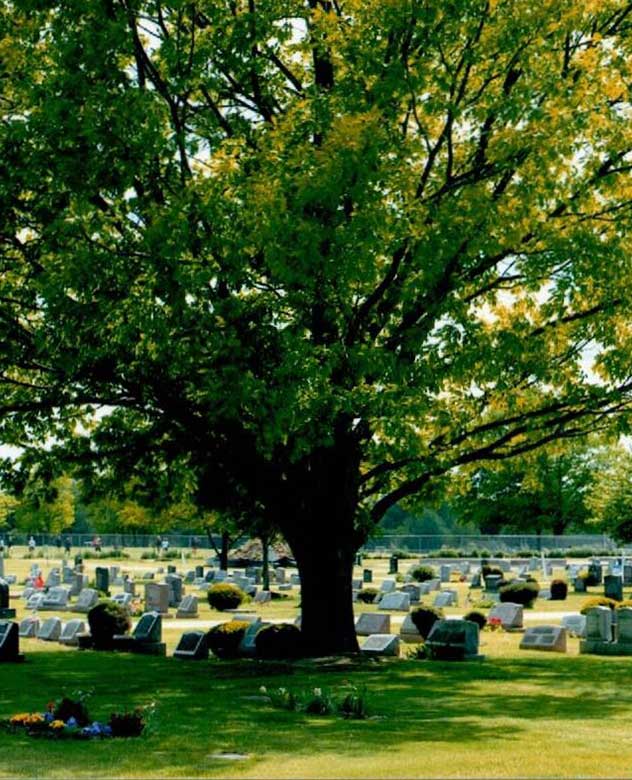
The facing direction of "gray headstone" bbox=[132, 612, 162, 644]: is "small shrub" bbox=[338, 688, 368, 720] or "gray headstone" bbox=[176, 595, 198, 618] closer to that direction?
the small shrub

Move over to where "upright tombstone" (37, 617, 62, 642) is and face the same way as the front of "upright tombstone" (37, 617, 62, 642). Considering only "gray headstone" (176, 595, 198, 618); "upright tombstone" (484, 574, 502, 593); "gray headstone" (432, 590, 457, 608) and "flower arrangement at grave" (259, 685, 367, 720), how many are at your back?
3

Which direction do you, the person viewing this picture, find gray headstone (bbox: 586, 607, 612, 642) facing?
facing the viewer and to the left of the viewer

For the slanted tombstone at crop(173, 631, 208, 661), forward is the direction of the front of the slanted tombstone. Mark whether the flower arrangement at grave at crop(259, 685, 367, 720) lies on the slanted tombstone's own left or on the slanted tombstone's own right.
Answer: on the slanted tombstone's own left

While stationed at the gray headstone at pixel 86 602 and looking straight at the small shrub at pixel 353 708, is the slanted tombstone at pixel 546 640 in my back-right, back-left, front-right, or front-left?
front-left

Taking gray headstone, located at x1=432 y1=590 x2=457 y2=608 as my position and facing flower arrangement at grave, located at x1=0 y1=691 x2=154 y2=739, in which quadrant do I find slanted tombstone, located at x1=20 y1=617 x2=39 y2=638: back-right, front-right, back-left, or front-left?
front-right

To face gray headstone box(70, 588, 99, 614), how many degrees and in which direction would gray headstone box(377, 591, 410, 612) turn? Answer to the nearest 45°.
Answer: approximately 45° to its right

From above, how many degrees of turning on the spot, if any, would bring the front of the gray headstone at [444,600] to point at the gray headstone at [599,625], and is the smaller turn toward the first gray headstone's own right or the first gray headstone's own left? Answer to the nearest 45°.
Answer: approximately 45° to the first gray headstone's own left

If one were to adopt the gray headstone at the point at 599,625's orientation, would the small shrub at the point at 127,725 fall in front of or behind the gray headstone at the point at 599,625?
in front

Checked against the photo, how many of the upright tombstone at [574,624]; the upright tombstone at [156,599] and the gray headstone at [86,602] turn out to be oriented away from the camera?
0

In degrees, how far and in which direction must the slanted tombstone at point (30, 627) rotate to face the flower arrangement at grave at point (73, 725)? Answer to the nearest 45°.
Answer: approximately 45° to its left

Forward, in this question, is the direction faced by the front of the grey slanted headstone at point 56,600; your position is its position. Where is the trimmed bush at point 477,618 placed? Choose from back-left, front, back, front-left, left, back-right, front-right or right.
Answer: left

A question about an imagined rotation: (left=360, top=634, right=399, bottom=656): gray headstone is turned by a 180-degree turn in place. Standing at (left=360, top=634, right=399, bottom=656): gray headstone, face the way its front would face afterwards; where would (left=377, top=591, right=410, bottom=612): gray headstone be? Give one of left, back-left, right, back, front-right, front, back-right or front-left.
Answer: front-left

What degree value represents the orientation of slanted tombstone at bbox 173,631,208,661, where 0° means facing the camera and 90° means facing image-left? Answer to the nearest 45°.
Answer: approximately 45°

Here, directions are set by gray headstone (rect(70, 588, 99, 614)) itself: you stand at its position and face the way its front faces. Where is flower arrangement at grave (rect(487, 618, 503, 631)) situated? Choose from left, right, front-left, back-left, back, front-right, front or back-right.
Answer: left
